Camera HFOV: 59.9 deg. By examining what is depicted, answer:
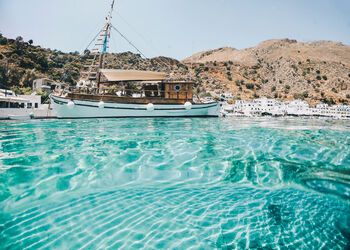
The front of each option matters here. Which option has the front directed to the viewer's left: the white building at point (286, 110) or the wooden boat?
the wooden boat

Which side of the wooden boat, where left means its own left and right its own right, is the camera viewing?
left

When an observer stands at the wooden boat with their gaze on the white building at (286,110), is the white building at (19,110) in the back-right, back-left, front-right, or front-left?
back-left

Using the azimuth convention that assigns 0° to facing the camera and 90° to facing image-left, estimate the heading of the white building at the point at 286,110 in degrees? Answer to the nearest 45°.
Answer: approximately 0°

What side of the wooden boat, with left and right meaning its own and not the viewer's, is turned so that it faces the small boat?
front

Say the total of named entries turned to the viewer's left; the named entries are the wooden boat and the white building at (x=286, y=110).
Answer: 1

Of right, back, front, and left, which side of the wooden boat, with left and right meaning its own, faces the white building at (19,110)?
front

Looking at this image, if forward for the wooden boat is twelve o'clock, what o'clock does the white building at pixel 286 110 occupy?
The white building is roughly at 5 o'clock from the wooden boat.

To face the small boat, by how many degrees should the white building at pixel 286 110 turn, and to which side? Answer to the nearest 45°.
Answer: approximately 45° to its right
